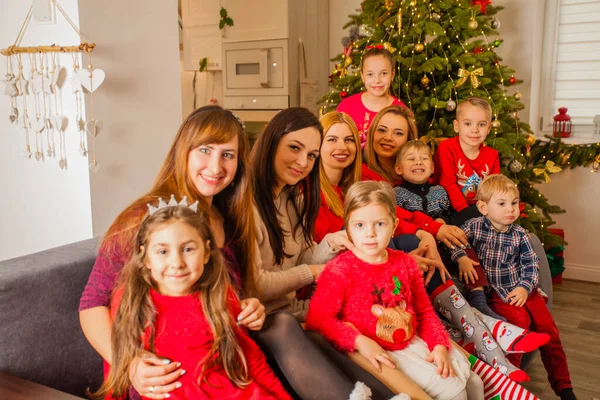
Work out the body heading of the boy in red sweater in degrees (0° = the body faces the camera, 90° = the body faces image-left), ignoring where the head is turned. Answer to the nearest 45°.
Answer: approximately 0°

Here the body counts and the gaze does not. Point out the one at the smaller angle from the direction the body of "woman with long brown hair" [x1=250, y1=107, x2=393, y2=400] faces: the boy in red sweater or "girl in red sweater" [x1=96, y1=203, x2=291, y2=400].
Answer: the girl in red sweater

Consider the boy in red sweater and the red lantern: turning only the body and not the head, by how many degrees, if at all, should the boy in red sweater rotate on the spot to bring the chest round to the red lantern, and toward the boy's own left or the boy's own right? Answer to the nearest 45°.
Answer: approximately 135° to the boy's own left

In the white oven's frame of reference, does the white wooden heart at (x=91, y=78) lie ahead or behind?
ahead

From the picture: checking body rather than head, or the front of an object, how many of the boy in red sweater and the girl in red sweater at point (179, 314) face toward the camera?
2

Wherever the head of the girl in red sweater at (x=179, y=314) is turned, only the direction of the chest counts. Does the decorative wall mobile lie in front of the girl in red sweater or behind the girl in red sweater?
behind

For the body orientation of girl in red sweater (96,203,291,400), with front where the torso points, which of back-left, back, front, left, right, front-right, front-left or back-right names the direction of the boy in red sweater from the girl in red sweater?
back-left

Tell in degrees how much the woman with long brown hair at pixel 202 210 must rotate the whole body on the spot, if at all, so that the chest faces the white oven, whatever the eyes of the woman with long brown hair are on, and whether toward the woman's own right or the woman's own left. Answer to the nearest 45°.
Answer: approximately 135° to the woman's own left

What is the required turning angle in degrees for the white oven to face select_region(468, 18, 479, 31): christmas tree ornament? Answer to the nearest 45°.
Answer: approximately 45° to its left

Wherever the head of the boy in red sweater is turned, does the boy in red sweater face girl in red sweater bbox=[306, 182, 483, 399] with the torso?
yes
